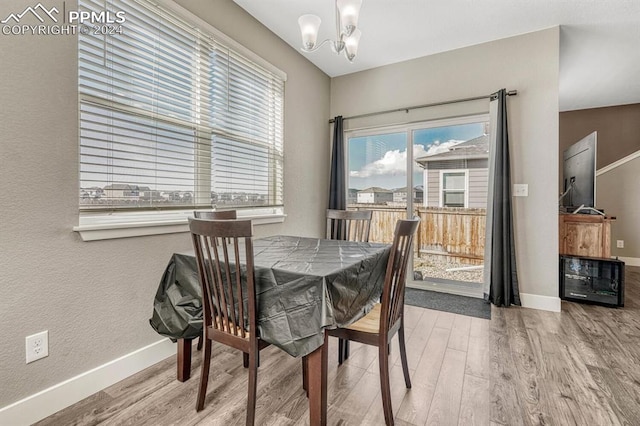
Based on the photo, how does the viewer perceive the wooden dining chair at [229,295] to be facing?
facing away from the viewer and to the right of the viewer

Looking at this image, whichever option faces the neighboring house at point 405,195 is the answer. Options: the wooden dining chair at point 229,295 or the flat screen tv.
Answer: the wooden dining chair

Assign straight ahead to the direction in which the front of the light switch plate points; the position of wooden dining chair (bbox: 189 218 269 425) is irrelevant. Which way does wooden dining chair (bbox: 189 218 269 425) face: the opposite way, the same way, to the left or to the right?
the opposite way
